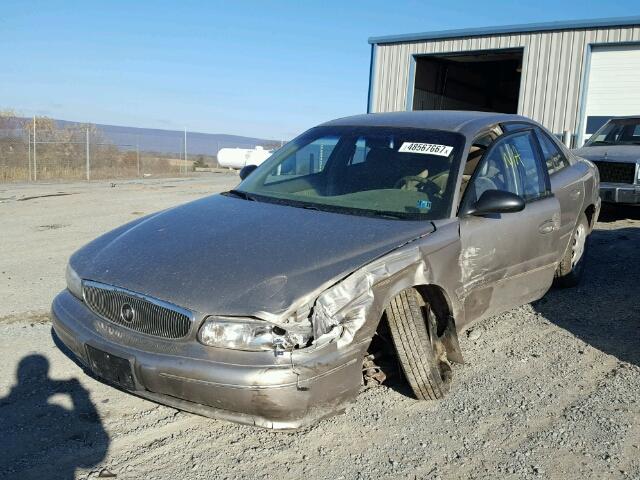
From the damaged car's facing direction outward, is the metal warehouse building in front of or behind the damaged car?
behind

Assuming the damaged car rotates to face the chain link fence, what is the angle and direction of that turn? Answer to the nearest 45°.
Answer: approximately 90° to its right

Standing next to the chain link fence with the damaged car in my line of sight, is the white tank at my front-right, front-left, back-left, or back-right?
back-left

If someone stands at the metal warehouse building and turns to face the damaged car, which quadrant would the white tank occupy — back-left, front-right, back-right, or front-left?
back-right

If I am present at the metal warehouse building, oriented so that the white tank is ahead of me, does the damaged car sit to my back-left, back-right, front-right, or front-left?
back-left

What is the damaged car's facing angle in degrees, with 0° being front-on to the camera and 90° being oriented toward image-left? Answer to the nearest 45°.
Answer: approximately 45°

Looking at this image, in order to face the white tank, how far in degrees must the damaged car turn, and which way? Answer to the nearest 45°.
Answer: approximately 135° to its right
